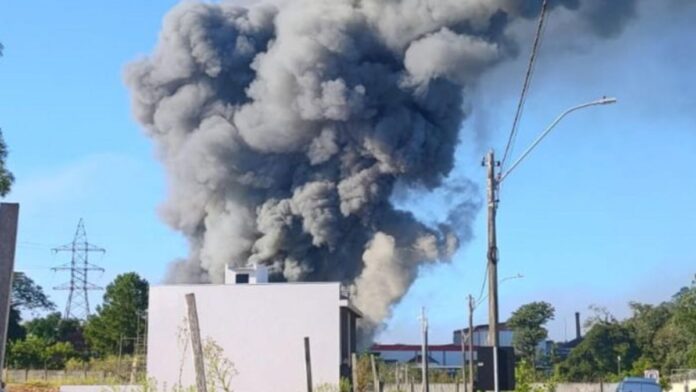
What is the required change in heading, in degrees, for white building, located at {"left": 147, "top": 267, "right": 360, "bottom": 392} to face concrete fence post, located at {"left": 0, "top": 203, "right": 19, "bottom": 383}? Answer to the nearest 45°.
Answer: approximately 90° to its right

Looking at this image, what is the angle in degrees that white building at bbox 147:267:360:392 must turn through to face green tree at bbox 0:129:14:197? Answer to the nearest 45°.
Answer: approximately 90° to its right
